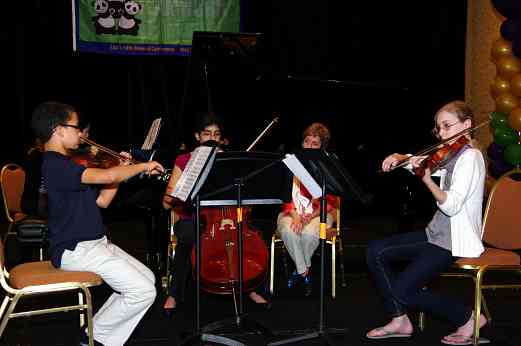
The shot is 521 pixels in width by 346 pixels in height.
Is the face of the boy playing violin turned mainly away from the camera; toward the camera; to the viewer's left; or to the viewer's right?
to the viewer's right

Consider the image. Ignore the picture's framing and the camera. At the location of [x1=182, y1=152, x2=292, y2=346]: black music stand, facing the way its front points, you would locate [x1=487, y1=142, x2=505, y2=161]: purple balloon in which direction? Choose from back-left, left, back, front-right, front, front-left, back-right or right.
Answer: front-right

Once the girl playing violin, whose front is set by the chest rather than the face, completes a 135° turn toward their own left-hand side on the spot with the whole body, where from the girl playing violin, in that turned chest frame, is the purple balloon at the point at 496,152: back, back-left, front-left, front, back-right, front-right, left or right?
back-left

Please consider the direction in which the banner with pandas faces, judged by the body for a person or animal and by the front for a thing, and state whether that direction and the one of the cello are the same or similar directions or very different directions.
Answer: same or similar directions

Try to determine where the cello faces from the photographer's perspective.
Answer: facing the viewer

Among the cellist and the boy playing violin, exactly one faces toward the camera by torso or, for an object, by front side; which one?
the cellist

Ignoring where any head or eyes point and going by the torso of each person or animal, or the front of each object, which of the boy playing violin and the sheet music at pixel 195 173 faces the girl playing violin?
the boy playing violin

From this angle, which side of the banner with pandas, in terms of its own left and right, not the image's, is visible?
front

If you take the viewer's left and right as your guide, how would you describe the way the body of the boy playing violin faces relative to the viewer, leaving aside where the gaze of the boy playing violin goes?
facing to the right of the viewer

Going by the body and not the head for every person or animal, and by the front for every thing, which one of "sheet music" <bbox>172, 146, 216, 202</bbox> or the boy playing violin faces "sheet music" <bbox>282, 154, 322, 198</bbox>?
the boy playing violin

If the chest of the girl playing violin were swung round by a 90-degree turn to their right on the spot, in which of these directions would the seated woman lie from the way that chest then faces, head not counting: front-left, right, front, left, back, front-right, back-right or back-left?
front-left

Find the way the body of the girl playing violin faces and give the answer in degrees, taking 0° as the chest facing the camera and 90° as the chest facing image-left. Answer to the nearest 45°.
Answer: approximately 90°

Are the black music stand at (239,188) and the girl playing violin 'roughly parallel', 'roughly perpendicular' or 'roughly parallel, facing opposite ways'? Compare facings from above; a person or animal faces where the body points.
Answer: roughly perpendicular

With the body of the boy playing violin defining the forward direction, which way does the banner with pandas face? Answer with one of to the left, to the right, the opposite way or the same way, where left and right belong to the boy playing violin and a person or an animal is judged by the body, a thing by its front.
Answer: to the right

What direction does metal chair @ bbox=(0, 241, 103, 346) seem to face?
to the viewer's right
